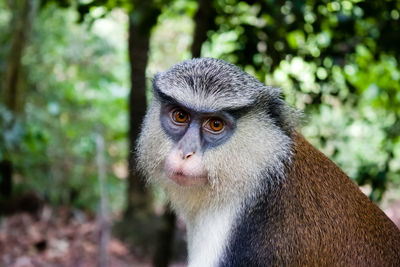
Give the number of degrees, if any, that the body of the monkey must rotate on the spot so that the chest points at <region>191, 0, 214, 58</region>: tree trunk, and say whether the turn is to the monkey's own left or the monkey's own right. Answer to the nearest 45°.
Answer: approximately 90° to the monkey's own right

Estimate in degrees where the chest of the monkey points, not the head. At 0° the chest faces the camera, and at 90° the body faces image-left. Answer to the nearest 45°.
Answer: approximately 45°

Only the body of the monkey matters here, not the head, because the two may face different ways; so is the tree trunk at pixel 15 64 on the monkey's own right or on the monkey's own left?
on the monkey's own right
